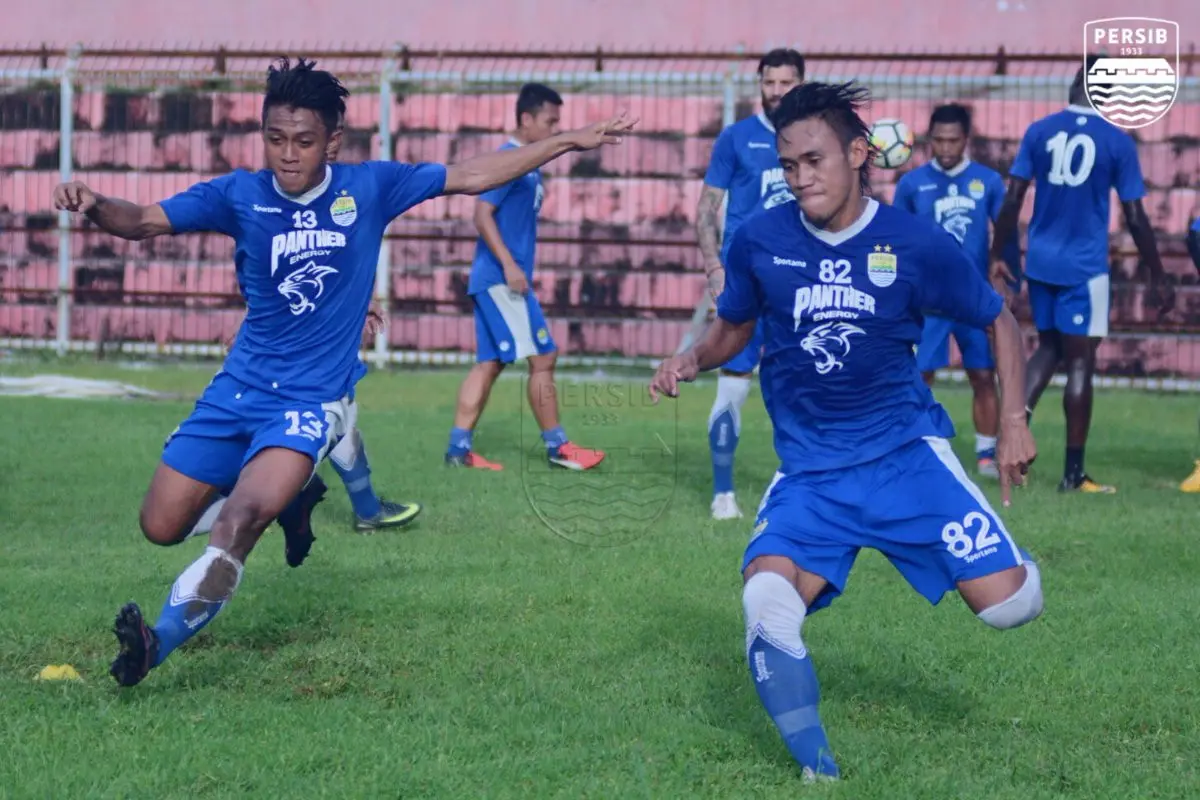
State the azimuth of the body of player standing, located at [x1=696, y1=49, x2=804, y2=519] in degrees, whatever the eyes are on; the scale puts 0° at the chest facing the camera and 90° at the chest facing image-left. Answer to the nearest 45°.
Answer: approximately 0°

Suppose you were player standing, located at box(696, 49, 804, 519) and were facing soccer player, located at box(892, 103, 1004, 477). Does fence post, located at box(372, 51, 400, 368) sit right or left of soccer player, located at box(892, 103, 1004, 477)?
left

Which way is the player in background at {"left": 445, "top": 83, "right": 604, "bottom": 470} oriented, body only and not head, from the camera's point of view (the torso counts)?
to the viewer's right

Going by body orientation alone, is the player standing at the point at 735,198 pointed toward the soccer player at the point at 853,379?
yes
